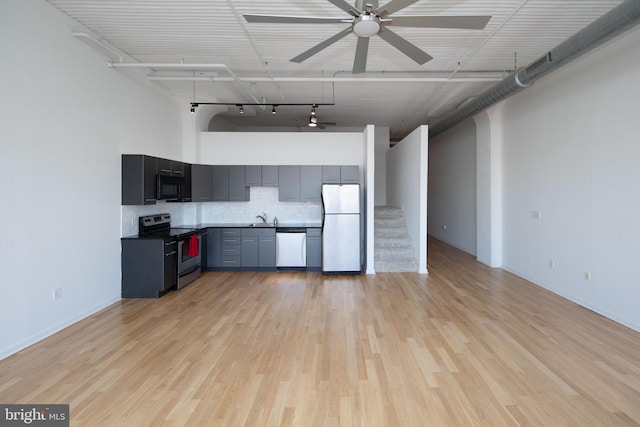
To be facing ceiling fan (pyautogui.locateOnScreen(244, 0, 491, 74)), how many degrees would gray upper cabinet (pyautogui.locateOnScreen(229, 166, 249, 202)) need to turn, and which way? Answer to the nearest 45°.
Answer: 0° — it already faces it

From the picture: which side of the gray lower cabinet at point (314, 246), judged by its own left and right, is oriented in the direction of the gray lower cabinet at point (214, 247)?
right

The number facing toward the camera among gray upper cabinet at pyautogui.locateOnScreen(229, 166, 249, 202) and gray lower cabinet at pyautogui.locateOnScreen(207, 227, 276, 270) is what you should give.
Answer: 2

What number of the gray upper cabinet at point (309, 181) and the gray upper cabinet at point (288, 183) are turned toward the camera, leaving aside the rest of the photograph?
2

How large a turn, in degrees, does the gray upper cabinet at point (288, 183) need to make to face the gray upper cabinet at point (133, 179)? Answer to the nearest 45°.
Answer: approximately 45° to its right

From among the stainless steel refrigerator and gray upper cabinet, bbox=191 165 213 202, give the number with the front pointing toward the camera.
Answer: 2

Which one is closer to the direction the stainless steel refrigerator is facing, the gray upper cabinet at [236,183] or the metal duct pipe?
the metal duct pipe
